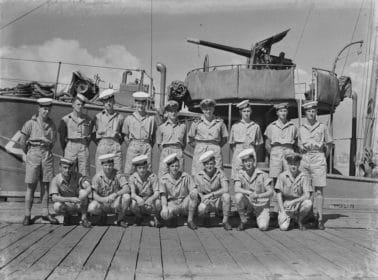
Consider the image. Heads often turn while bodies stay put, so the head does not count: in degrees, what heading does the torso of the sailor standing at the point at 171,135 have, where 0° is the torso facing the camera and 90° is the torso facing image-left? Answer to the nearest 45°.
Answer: approximately 0°

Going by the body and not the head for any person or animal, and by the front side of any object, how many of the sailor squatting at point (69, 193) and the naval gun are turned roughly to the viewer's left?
1

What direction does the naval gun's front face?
to the viewer's left

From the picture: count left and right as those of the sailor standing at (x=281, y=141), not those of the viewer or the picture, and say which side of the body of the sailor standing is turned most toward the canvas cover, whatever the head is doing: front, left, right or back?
back

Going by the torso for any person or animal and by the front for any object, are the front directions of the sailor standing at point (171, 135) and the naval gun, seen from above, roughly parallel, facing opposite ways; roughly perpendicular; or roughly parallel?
roughly perpendicular

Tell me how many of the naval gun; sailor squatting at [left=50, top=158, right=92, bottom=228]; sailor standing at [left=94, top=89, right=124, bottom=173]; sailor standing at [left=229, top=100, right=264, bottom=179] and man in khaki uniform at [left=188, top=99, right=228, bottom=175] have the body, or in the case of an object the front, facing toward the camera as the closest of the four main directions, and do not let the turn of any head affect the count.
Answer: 4

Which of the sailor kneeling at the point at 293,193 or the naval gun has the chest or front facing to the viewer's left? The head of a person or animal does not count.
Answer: the naval gun
